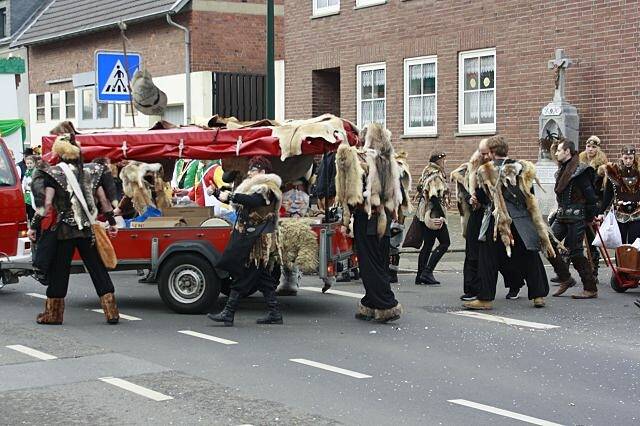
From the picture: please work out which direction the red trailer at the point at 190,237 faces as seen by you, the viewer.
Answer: facing to the left of the viewer

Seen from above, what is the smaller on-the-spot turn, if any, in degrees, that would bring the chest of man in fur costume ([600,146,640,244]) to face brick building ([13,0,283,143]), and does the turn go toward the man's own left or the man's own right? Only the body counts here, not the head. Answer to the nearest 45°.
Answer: approximately 135° to the man's own right

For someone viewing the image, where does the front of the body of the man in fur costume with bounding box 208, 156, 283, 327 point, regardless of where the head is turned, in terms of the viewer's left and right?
facing to the left of the viewer

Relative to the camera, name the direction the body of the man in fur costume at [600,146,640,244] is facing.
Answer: toward the camera

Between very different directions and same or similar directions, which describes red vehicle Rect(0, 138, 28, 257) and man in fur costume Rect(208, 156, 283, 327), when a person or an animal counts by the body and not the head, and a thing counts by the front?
same or similar directions

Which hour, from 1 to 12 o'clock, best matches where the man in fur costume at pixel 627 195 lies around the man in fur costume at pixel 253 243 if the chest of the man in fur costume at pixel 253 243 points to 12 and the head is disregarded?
the man in fur costume at pixel 627 195 is roughly at 5 o'clock from the man in fur costume at pixel 253 243.

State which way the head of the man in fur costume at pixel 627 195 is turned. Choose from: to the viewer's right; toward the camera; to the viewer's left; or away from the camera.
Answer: toward the camera

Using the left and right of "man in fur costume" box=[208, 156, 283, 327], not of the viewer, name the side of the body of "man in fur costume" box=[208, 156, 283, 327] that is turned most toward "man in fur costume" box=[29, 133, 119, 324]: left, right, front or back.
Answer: front

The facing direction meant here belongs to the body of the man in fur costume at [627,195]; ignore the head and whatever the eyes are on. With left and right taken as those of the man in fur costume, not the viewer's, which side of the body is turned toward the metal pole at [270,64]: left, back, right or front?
right

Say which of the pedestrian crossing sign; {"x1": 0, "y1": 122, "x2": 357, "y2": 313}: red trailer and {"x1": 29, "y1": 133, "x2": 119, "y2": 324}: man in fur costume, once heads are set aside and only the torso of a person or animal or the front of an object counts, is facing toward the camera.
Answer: the pedestrian crossing sign

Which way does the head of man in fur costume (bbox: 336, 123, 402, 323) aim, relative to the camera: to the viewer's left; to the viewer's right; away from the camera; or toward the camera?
away from the camera

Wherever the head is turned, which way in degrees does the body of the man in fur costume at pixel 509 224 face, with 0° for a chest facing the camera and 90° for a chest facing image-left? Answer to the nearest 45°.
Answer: approximately 135°
